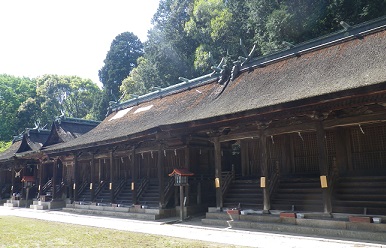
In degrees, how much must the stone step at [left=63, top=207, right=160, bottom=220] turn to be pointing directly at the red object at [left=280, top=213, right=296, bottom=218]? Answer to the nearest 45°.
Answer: approximately 90° to its left

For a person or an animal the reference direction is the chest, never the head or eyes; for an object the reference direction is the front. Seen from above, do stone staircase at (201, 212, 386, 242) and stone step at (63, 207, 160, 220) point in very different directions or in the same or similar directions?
same or similar directions

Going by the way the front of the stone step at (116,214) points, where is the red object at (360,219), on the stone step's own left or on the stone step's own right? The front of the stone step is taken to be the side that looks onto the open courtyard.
on the stone step's own left

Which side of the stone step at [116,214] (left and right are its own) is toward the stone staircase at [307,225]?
left

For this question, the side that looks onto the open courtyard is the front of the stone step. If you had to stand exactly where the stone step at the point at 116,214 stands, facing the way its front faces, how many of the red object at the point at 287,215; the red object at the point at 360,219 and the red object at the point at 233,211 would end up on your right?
0

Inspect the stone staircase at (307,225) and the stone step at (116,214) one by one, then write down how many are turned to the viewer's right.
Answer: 0

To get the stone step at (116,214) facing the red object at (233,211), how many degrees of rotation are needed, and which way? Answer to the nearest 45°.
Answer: approximately 90° to its left

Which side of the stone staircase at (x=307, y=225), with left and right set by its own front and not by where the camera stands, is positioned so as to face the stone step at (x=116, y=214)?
right

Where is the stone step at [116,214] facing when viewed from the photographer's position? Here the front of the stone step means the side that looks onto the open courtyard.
facing the viewer and to the left of the viewer

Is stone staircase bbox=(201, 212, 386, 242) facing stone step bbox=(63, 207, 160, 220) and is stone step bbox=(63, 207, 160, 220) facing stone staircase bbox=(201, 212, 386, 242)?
no
